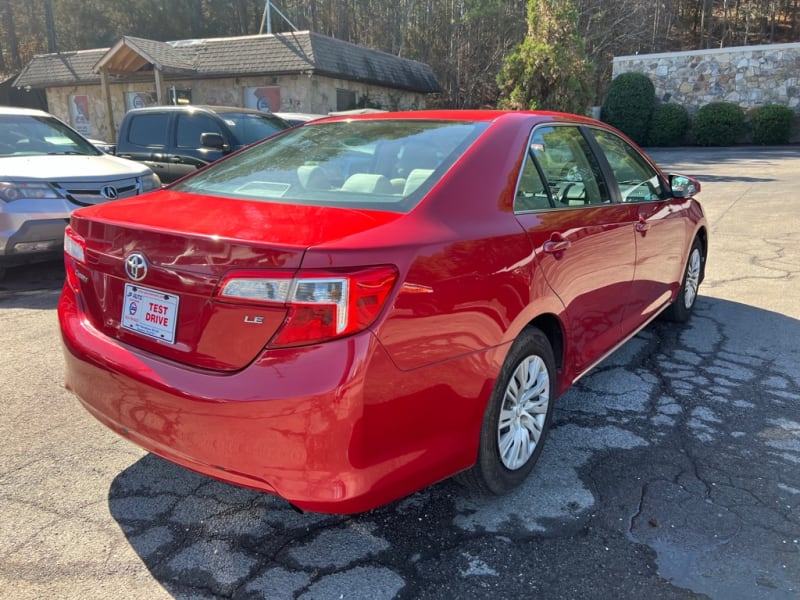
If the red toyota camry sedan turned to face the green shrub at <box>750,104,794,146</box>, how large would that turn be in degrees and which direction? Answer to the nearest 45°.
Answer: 0° — it already faces it

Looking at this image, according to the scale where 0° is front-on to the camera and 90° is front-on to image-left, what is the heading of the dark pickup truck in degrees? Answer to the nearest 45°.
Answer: approximately 315°

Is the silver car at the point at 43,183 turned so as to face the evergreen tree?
no

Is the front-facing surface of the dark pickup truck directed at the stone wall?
no

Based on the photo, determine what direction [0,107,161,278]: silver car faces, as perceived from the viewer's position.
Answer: facing the viewer and to the right of the viewer

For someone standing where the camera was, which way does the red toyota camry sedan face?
facing away from the viewer and to the right of the viewer

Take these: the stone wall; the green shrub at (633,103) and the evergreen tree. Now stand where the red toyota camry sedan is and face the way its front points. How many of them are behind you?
0

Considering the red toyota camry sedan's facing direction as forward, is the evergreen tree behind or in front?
in front

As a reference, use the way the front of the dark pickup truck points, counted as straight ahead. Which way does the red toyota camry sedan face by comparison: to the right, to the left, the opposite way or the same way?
to the left

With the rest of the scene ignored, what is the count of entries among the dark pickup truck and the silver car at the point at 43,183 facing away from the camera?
0

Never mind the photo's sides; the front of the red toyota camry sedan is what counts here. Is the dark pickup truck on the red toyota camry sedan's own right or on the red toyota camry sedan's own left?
on the red toyota camry sedan's own left
